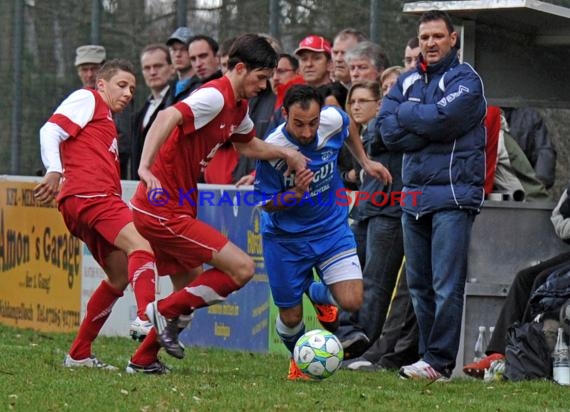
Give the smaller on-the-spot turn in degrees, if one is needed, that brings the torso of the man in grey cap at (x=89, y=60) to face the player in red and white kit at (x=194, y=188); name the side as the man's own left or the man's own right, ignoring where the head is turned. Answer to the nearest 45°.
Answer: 0° — they already face them

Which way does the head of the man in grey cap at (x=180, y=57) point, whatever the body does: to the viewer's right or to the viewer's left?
to the viewer's left

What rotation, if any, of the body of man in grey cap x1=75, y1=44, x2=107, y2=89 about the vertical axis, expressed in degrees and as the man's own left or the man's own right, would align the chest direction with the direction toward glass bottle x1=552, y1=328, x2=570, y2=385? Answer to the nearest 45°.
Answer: approximately 45° to the man's own left

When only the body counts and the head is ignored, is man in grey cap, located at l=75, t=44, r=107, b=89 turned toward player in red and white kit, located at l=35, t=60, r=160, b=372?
yes

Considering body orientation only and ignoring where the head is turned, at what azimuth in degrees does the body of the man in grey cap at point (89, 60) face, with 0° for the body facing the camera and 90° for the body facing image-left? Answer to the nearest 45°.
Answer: approximately 0°
